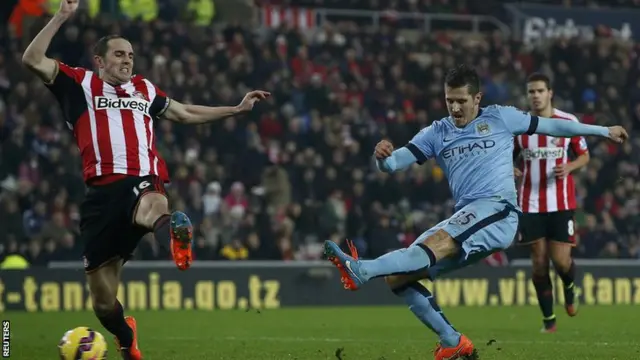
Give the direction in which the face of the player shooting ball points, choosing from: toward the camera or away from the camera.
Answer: toward the camera

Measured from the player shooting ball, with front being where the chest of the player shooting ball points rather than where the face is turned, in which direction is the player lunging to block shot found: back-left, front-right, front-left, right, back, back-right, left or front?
front-right

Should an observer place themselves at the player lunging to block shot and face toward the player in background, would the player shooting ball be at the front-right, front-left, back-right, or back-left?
front-right

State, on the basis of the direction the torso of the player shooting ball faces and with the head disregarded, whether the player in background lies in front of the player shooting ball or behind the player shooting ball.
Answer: behind

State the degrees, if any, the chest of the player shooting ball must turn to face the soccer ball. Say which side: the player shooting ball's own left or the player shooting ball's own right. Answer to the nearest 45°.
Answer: approximately 45° to the player shooting ball's own right

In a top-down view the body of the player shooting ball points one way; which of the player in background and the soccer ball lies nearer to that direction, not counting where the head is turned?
the soccer ball

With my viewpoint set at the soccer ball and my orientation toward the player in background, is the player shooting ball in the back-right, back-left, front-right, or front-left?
front-right
